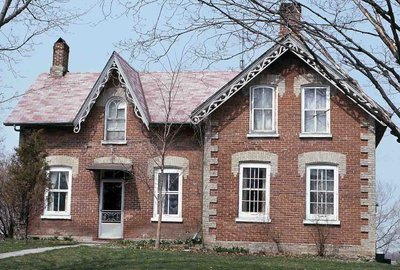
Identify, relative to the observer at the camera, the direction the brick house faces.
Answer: facing the viewer
